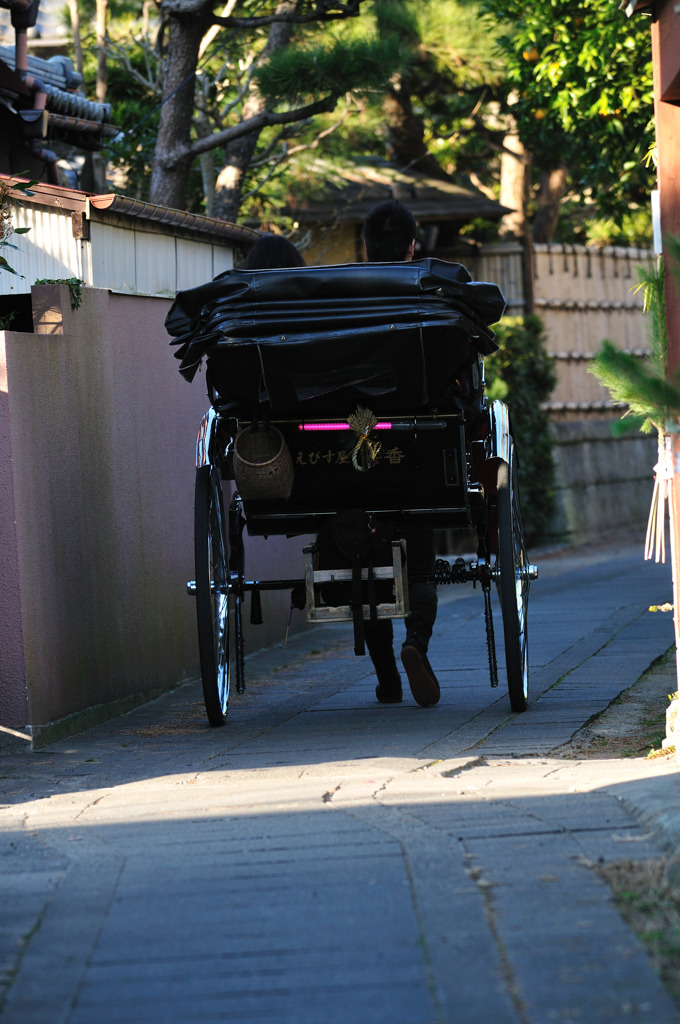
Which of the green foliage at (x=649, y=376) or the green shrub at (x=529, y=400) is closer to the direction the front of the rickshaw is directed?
the green shrub

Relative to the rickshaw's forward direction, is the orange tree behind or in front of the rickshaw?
in front

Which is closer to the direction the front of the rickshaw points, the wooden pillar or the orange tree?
the orange tree

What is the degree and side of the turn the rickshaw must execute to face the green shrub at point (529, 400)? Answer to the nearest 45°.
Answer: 0° — it already faces it

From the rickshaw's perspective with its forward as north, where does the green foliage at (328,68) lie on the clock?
The green foliage is roughly at 12 o'clock from the rickshaw.

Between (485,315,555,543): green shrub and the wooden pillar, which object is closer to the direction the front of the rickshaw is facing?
the green shrub

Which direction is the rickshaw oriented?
away from the camera

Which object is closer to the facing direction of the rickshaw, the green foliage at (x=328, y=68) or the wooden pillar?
the green foliage

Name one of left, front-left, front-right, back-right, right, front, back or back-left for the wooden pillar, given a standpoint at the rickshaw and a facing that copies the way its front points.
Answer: back-right

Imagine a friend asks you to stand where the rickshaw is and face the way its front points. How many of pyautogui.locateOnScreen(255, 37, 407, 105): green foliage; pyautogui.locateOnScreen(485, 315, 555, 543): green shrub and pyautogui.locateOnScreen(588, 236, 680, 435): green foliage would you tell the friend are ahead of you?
2
